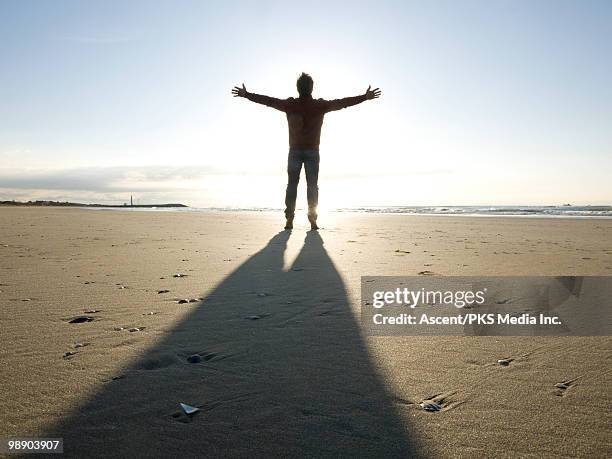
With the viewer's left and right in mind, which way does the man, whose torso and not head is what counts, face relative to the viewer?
facing away from the viewer

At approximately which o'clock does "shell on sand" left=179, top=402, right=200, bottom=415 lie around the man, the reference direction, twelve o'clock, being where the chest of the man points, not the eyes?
The shell on sand is roughly at 6 o'clock from the man.
